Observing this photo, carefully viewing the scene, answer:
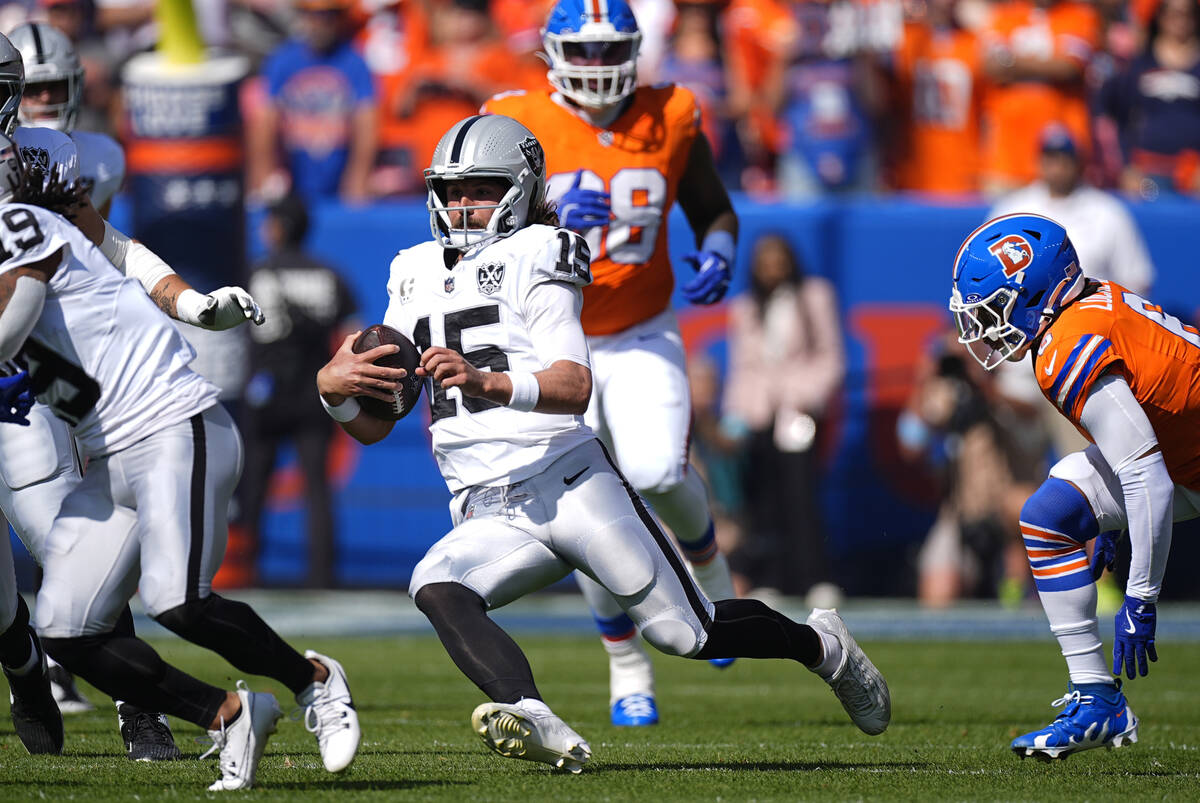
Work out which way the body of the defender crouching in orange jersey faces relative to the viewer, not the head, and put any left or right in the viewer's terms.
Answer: facing to the left of the viewer

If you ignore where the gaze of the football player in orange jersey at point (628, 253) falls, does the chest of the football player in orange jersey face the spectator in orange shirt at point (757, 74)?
no

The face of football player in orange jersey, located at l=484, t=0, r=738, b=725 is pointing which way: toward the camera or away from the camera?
toward the camera

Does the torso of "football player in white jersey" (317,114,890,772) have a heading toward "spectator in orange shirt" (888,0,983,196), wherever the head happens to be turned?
no

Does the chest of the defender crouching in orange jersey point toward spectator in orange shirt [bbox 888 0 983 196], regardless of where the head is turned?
no

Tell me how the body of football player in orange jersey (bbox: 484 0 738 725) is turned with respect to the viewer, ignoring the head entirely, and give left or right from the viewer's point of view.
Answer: facing the viewer

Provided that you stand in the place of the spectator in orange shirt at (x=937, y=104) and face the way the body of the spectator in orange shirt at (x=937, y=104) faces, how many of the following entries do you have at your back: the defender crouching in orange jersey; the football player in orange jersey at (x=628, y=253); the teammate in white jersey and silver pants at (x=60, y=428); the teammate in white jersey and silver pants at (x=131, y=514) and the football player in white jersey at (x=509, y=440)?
0

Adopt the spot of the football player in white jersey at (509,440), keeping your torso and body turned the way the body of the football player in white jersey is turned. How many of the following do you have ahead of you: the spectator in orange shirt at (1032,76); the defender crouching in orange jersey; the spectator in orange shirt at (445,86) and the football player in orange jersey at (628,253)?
0

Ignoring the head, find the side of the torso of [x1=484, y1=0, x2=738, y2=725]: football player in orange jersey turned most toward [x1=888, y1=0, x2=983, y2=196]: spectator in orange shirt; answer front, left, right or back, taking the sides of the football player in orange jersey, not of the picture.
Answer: back

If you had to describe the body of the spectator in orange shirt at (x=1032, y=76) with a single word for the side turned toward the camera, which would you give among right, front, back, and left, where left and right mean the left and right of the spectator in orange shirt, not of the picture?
front

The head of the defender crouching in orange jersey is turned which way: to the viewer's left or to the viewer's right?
to the viewer's left

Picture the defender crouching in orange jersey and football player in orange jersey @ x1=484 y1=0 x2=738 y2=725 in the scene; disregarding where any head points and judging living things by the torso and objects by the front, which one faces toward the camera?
the football player in orange jersey

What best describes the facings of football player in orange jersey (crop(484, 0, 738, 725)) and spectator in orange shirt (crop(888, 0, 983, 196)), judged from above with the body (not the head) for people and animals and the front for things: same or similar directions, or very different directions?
same or similar directions

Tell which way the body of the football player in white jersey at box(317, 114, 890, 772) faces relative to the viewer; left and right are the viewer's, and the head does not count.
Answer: facing the viewer and to the left of the viewer
